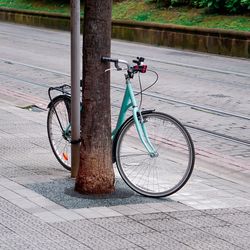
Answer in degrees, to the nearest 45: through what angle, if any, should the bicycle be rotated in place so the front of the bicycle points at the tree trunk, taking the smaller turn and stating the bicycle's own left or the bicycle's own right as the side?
approximately 135° to the bicycle's own right

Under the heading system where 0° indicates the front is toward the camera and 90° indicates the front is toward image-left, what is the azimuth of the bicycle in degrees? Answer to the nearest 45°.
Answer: approximately 315°

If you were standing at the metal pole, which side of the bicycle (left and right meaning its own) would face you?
back
